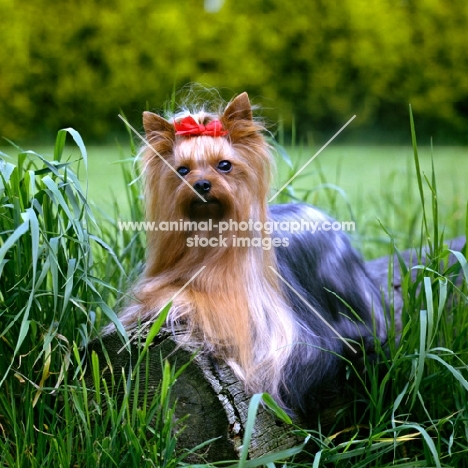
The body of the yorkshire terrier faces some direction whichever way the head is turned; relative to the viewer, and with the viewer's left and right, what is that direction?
facing the viewer and to the left of the viewer
